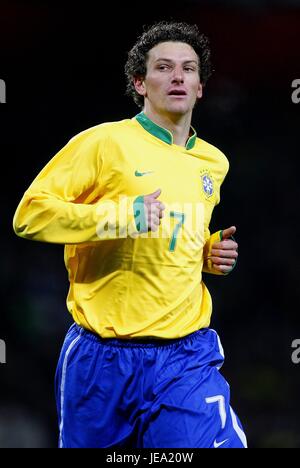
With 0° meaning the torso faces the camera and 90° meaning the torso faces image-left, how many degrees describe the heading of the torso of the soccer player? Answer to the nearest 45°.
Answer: approximately 315°

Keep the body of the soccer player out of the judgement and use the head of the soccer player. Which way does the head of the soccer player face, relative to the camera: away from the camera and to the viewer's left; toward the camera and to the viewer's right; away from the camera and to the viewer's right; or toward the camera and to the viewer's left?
toward the camera and to the viewer's right
